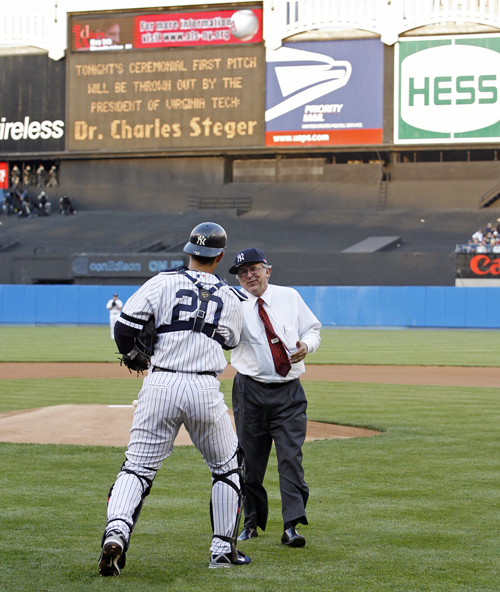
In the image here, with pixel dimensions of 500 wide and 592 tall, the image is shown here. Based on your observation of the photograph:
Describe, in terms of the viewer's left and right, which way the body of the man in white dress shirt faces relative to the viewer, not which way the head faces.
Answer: facing the viewer

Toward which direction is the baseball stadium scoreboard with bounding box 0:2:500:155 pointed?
toward the camera

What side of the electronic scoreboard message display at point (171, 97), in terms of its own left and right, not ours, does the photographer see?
front

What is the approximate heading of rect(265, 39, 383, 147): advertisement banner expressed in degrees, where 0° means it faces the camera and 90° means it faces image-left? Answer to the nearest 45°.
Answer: approximately 0°

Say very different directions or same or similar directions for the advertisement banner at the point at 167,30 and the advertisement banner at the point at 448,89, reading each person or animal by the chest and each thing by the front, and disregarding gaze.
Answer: same or similar directions

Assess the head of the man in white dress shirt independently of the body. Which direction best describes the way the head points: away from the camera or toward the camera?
toward the camera

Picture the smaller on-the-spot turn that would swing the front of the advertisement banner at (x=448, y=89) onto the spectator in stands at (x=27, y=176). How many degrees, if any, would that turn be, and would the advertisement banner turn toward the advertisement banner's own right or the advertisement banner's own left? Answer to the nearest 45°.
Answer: approximately 90° to the advertisement banner's own right

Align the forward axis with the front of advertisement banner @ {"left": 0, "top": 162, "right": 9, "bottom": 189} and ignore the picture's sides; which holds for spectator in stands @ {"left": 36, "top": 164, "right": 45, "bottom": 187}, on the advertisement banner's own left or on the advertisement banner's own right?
on the advertisement banner's own left

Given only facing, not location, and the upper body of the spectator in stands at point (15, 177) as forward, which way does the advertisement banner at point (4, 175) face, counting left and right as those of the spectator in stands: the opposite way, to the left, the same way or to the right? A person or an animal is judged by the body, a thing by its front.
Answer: the same way

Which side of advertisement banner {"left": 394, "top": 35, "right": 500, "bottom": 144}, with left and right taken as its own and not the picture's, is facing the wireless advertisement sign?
right
